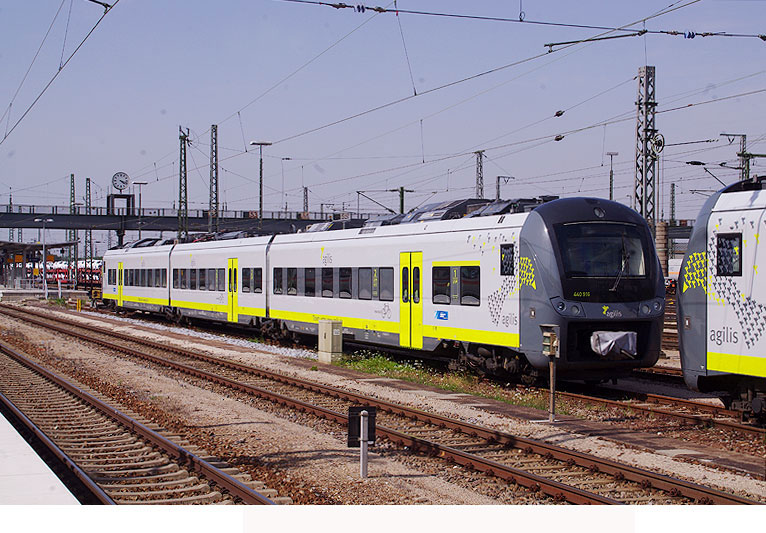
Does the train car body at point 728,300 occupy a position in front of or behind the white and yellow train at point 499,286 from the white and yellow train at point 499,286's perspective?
in front

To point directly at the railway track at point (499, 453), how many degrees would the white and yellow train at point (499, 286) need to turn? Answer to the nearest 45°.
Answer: approximately 45° to its right

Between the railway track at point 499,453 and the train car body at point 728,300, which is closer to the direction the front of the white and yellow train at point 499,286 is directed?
the train car body

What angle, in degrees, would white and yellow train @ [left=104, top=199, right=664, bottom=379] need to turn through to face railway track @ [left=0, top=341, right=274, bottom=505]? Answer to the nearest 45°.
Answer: approximately 90° to its right

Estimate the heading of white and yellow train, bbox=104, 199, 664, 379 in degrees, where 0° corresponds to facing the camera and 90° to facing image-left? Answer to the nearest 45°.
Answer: approximately 315°

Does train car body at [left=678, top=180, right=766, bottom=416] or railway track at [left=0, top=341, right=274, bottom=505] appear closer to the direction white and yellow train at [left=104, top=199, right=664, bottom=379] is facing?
the train car body
